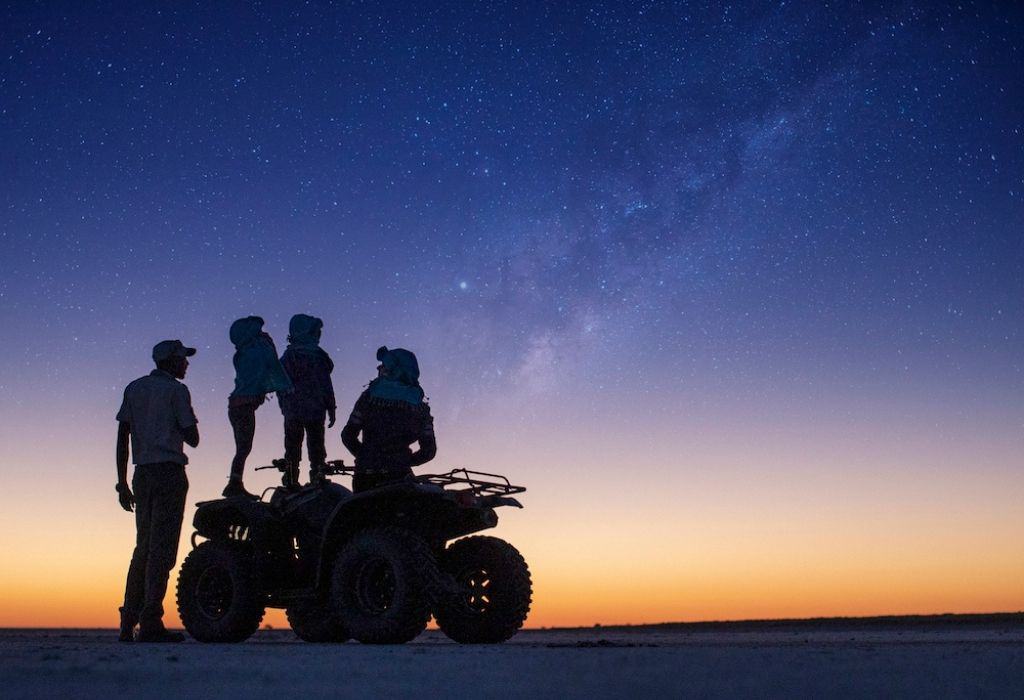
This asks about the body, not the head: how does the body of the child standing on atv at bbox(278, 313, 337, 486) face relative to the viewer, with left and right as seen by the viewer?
facing away from the viewer

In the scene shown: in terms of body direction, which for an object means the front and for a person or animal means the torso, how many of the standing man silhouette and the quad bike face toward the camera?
0

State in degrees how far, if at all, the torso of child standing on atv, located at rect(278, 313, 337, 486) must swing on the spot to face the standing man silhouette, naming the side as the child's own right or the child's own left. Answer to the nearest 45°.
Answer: approximately 135° to the child's own left

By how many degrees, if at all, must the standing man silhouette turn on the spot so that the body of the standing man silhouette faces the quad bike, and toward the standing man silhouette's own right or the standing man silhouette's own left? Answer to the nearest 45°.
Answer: approximately 45° to the standing man silhouette's own right

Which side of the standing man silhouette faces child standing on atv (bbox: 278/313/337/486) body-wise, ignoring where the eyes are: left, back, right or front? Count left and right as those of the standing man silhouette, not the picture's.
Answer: front

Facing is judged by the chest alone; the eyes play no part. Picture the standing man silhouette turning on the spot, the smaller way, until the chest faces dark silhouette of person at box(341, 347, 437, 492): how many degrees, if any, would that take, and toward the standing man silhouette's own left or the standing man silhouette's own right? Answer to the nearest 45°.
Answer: approximately 45° to the standing man silhouette's own right

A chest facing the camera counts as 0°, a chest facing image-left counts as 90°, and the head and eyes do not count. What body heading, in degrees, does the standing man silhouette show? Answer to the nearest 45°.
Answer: approximately 225°

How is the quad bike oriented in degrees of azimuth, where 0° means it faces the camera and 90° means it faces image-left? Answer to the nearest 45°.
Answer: approximately 135°

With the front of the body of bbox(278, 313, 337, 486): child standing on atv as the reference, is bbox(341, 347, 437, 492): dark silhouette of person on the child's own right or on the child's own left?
on the child's own right
